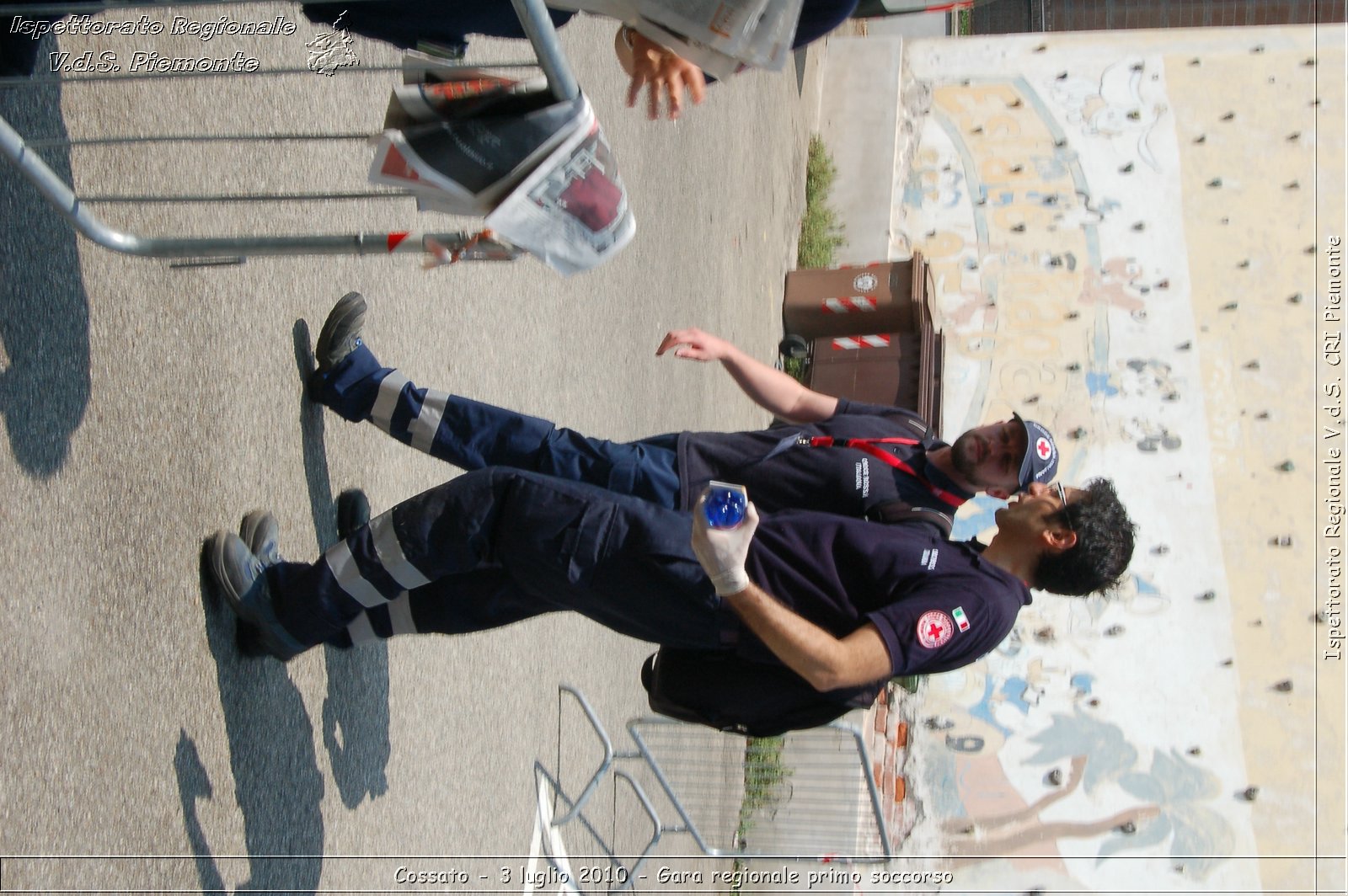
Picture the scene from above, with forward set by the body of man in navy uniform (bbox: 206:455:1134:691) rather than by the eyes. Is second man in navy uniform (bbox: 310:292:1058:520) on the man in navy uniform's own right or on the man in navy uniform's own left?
on the man in navy uniform's own right

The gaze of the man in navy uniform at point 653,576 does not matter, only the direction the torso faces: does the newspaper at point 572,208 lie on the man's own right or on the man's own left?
on the man's own left

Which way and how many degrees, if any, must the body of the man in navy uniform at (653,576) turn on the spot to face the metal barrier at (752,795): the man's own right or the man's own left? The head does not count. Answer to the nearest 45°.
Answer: approximately 90° to the man's own right
